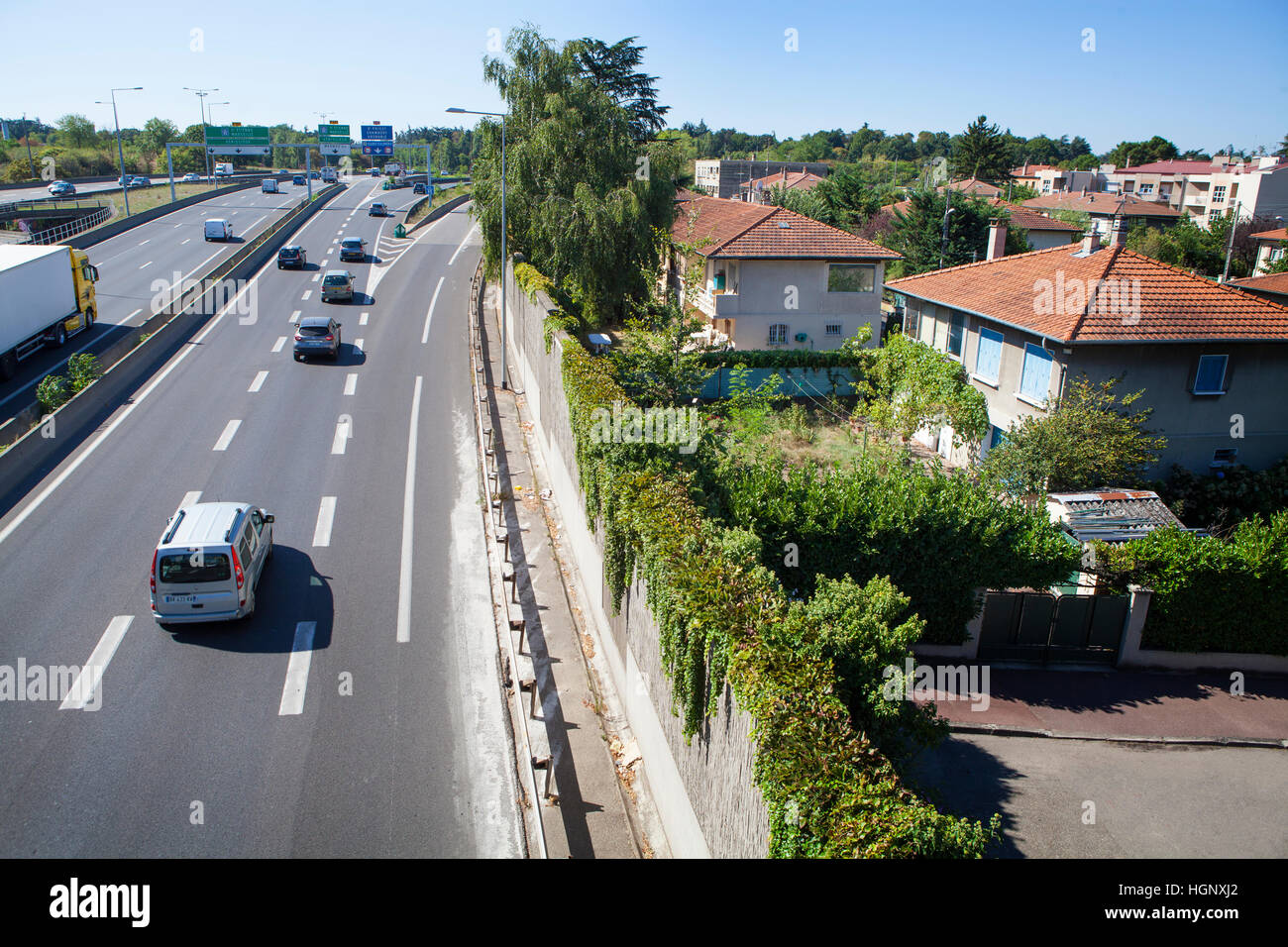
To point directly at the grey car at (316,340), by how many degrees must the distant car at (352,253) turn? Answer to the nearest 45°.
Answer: approximately 180°

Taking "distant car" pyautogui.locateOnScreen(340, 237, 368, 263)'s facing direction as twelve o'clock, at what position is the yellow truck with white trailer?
The yellow truck with white trailer is roughly at 7 o'clock from the distant car.

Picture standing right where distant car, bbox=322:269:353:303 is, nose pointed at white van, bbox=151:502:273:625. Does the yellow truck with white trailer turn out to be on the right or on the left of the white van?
right

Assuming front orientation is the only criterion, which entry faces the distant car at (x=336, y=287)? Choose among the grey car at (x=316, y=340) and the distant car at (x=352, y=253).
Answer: the grey car

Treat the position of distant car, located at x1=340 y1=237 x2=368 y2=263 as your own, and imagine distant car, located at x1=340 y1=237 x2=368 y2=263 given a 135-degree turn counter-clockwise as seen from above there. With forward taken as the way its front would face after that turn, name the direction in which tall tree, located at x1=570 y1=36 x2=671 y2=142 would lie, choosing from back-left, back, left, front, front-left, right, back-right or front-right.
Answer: back-left

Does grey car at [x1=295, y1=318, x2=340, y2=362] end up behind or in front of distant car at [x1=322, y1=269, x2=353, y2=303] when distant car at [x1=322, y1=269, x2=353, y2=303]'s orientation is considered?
behind

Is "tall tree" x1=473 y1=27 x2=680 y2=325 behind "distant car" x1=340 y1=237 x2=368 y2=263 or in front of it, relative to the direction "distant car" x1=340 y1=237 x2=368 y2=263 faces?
behind

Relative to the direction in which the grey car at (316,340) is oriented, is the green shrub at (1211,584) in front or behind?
behind

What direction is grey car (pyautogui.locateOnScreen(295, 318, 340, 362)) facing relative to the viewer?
away from the camera

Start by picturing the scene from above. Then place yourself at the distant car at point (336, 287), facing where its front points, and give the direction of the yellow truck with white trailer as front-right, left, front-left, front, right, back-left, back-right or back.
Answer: back-left

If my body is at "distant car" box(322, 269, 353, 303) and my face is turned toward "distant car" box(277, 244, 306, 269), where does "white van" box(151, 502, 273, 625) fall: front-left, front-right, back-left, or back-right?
back-left

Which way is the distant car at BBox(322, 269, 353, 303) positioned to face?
away from the camera

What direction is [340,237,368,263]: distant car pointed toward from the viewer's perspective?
away from the camera
